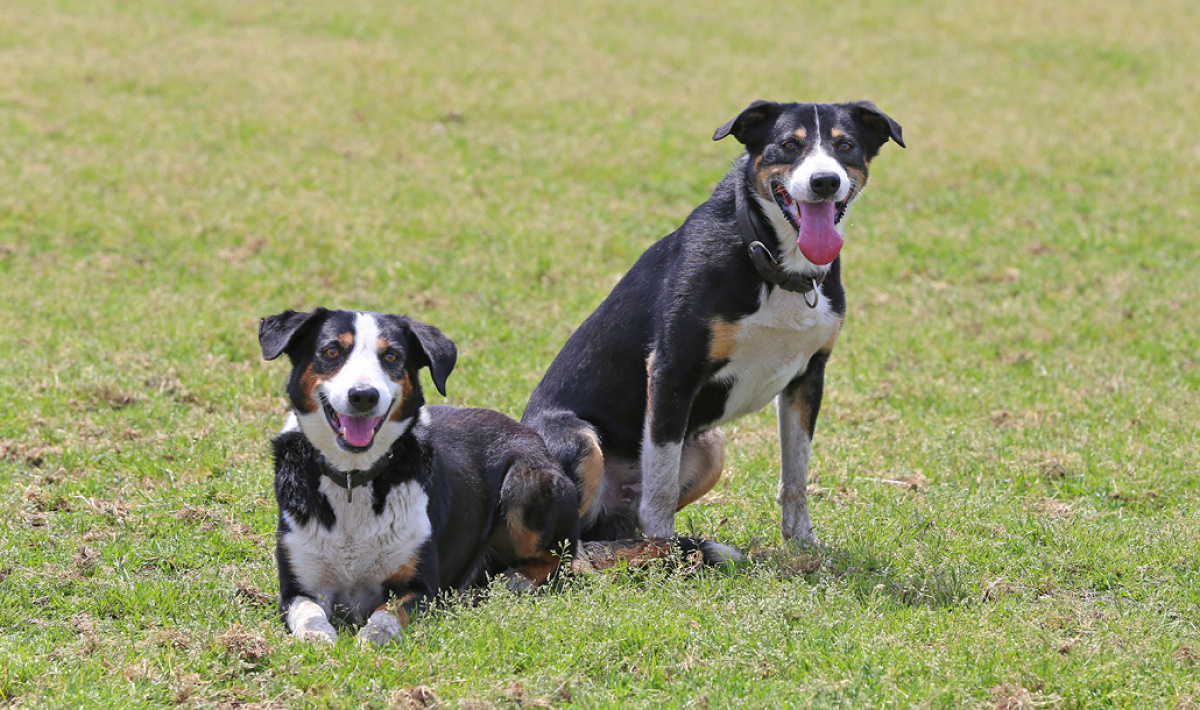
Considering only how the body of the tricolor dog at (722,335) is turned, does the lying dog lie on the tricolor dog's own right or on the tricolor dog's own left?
on the tricolor dog's own right

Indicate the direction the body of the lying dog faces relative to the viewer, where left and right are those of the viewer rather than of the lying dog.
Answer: facing the viewer and to the left of the viewer

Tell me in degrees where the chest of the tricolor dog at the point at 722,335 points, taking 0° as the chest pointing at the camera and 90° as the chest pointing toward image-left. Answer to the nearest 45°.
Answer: approximately 315°

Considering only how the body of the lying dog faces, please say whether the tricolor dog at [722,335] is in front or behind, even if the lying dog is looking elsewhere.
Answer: behind

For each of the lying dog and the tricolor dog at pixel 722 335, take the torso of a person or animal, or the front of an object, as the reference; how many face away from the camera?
0

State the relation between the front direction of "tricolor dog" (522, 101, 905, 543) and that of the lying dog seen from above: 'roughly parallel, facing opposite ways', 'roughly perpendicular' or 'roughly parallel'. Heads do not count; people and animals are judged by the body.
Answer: roughly perpendicular
